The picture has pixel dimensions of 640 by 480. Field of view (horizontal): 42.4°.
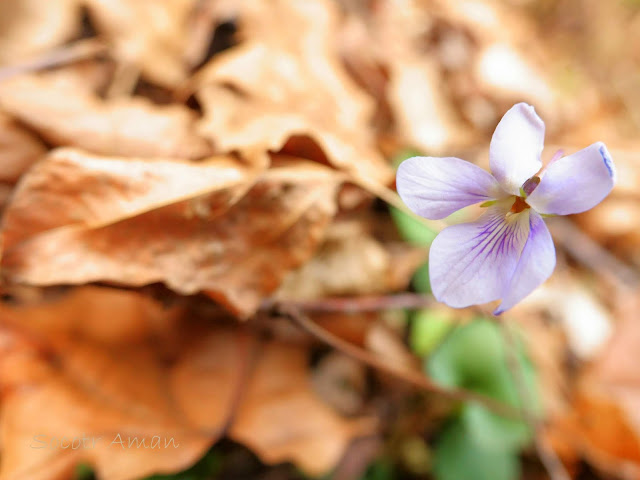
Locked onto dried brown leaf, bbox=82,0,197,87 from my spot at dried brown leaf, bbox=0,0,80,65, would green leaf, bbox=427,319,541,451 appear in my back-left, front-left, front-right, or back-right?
front-right

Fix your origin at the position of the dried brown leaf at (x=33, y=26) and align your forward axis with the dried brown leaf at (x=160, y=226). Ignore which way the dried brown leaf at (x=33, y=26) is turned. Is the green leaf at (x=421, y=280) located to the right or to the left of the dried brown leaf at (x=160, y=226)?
left

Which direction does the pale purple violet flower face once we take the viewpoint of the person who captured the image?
facing the viewer

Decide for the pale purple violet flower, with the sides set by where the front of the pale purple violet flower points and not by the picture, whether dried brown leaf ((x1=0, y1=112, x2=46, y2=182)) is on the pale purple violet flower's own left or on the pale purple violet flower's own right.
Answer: on the pale purple violet flower's own right
